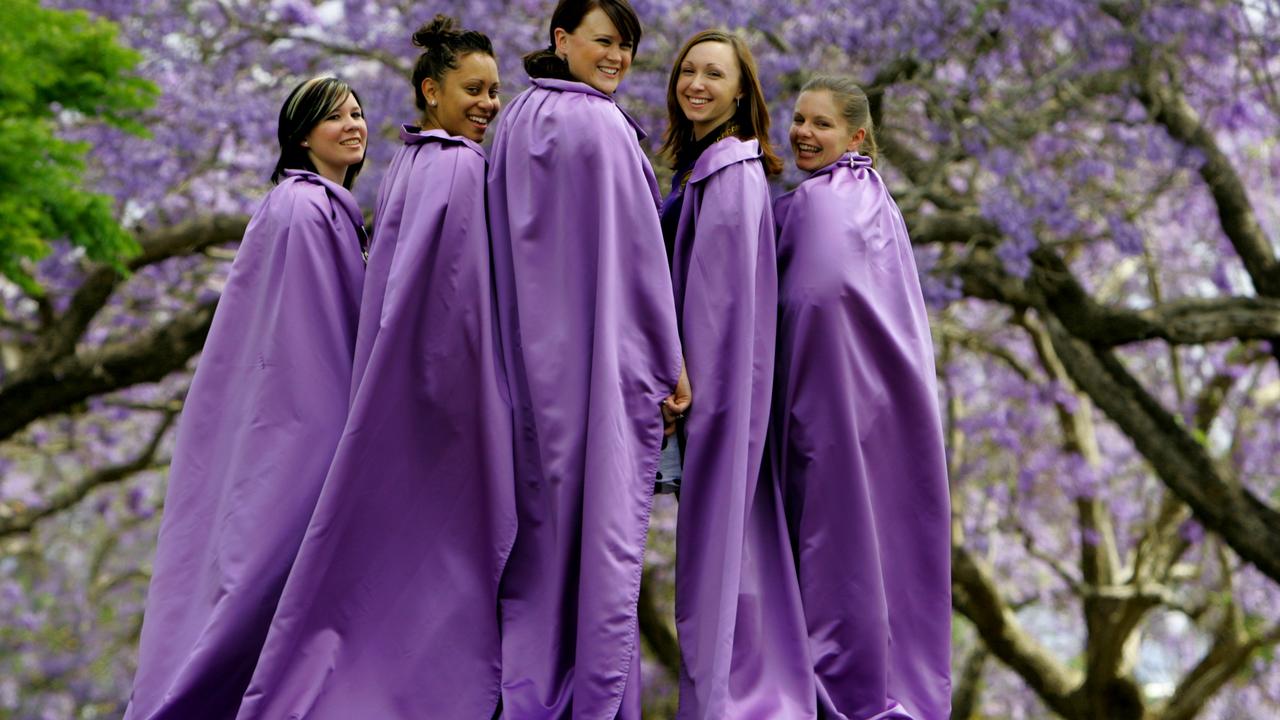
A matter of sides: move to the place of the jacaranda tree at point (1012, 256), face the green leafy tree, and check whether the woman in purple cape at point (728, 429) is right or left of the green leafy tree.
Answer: left

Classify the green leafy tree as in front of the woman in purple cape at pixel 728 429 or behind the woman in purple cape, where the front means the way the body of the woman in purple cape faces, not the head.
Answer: in front

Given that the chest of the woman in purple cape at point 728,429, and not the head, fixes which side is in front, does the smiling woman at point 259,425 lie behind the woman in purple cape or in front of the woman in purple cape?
in front
